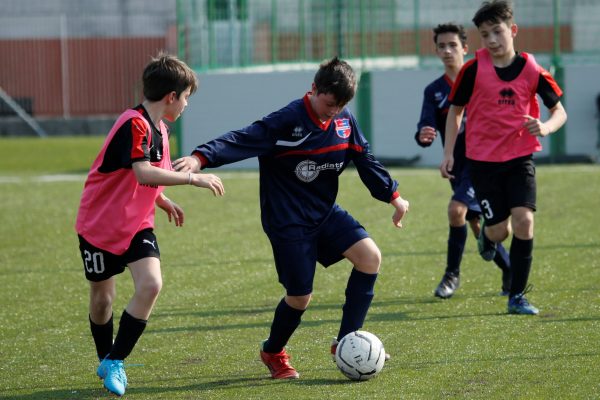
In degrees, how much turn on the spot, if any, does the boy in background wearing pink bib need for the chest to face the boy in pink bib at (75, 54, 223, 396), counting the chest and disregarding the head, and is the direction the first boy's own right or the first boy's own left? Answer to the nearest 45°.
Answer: approximately 45° to the first boy's own right

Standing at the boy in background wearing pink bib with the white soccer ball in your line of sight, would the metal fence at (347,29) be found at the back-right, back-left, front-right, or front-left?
back-right

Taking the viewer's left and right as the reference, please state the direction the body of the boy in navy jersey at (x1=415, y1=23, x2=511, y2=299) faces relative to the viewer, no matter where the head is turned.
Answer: facing the viewer

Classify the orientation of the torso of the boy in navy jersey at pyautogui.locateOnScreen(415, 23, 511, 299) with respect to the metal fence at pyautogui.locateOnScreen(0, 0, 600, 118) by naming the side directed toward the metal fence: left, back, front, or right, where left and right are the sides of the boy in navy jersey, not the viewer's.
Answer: back

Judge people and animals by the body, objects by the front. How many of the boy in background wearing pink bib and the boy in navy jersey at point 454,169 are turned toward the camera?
2

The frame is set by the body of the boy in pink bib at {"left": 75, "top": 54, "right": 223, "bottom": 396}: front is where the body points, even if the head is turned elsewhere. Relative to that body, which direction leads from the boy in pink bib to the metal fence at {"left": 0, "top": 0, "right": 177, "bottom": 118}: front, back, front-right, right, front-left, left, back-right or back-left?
back-left

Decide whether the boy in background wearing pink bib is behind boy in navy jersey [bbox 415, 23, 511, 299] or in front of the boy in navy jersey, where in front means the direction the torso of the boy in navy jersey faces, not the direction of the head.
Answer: in front

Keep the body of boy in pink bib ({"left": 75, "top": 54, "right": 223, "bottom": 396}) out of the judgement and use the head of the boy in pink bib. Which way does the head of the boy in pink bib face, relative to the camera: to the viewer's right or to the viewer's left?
to the viewer's right

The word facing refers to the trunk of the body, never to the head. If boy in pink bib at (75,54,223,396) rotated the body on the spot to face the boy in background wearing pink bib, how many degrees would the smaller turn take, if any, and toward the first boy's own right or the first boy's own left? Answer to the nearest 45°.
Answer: approximately 90° to the first boy's own left

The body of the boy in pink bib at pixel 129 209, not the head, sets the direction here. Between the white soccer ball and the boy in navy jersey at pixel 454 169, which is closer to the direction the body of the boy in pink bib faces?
the white soccer ball

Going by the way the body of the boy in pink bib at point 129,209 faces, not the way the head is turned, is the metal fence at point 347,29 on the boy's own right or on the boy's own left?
on the boy's own left
